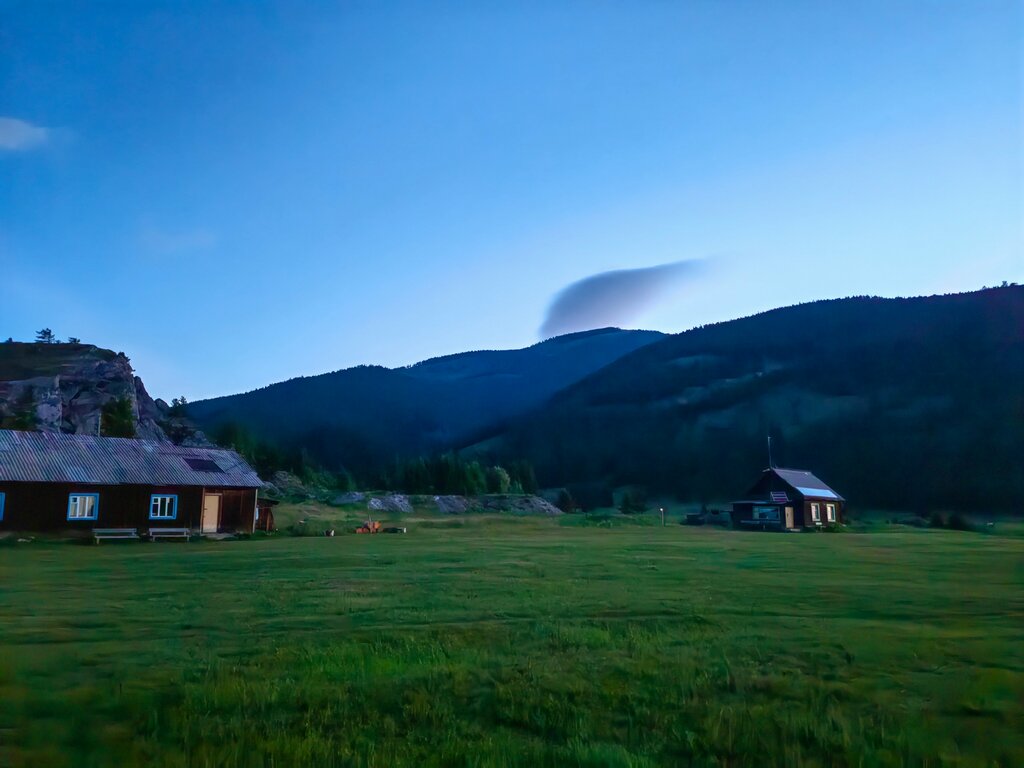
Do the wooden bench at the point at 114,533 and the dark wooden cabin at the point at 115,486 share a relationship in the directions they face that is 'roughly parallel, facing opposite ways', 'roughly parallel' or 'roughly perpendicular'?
roughly parallel

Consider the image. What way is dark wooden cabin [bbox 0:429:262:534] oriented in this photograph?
toward the camera

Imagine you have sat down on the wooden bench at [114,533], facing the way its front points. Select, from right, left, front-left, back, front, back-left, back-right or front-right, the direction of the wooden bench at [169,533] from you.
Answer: left

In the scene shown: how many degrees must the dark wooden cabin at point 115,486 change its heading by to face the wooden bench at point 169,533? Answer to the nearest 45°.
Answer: approximately 45° to its left

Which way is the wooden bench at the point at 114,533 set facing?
toward the camera
